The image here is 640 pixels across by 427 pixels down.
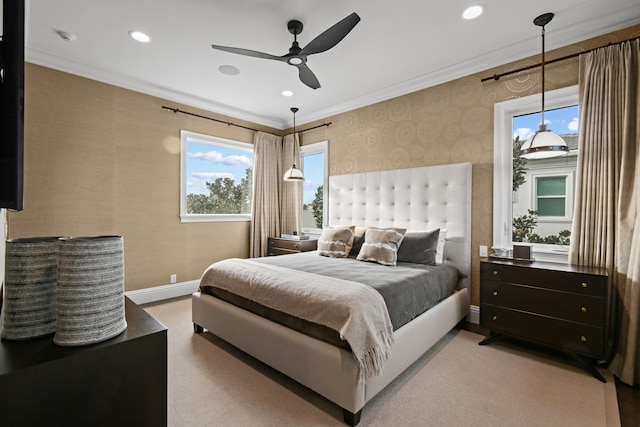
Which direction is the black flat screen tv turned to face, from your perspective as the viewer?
facing to the right of the viewer

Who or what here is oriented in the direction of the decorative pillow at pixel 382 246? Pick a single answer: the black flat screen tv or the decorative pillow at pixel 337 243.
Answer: the black flat screen tv

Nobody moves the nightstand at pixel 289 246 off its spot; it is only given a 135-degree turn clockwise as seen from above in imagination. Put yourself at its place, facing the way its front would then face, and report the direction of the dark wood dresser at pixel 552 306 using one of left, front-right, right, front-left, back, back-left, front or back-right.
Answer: back-right

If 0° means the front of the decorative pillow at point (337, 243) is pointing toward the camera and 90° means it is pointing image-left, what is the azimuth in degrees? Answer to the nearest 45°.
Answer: approximately 45°

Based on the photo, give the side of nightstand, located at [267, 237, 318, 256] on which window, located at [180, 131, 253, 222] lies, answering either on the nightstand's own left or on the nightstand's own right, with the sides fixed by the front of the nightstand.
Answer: on the nightstand's own right

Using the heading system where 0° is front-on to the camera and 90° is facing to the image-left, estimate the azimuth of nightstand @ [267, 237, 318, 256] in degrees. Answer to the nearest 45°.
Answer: approximately 45°

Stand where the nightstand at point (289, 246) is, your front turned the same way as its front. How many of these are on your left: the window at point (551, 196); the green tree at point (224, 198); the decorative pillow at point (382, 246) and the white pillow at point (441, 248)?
3

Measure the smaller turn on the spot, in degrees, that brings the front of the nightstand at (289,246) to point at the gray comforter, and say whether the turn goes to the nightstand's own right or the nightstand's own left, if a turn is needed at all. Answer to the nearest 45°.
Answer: approximately 90° to the nightstand's own left

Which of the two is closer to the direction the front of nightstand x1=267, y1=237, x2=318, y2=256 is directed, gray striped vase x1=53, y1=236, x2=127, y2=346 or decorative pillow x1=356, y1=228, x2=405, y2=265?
the gray striped vase

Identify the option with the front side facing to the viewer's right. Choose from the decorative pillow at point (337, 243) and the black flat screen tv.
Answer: the black flat screen tv

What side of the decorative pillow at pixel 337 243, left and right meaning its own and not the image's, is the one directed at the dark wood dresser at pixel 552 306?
left
